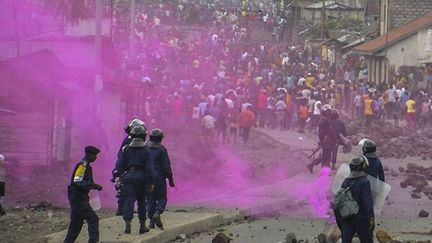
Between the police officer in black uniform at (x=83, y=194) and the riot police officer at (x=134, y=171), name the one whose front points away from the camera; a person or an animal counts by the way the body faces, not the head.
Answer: the riot police officer

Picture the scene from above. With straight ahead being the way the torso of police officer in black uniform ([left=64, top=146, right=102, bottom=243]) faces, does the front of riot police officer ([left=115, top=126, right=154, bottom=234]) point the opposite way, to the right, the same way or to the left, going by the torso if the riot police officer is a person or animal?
to the left

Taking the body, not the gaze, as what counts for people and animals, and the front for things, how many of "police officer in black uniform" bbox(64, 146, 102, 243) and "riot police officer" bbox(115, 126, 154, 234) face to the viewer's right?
1

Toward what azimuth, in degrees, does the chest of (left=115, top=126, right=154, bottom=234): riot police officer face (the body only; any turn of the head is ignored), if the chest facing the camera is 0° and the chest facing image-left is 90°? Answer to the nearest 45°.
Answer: approximately 180°

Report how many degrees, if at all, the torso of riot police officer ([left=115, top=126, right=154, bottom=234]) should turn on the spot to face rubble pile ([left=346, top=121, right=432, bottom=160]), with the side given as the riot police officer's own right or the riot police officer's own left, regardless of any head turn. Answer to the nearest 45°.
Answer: approximately 45° to the riot police officer's own right

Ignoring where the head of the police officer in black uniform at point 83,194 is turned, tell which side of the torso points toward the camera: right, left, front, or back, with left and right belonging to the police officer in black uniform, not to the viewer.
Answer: right
